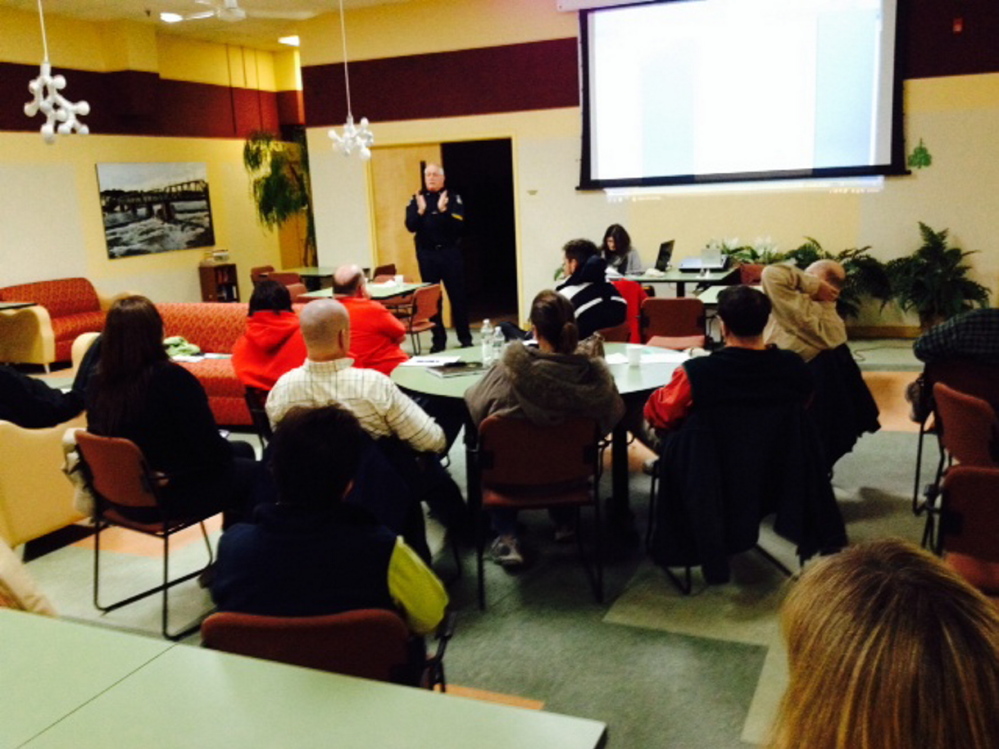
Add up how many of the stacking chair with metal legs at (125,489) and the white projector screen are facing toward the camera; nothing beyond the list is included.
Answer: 1

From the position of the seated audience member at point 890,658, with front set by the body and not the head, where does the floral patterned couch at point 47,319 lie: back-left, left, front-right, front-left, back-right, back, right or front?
front-left

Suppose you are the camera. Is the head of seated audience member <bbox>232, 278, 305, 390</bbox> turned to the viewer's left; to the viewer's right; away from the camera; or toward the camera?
away from the camera

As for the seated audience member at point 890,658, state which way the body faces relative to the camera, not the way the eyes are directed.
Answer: away from the camera

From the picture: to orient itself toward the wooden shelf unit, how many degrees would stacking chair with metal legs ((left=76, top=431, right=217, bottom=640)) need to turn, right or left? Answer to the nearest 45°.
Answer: approximately 45° to its left

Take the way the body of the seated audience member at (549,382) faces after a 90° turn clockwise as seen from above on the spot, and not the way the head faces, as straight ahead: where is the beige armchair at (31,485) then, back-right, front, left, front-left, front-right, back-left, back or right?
back

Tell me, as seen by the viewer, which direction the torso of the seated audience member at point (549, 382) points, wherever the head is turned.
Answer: away from the camera

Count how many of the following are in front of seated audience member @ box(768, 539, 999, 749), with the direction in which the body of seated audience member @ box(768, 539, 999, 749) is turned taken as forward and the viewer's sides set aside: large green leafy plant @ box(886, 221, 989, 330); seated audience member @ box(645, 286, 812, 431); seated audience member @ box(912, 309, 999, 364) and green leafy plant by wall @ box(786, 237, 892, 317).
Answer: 4

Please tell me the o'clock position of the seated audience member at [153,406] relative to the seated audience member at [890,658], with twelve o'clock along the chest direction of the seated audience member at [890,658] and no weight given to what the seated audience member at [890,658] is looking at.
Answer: the seated audience member at [153,406] is roughly at 10 o'clock from the seated audience member at [890,658].

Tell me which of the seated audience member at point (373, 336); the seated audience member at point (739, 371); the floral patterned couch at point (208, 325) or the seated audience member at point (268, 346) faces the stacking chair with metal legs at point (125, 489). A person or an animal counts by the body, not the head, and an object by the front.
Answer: the floral patterned couch

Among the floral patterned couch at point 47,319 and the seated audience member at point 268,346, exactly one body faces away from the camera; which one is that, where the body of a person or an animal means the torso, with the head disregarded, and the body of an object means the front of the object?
the seated audience member

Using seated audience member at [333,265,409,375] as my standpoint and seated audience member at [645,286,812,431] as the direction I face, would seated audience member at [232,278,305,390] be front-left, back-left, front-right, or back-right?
back-right

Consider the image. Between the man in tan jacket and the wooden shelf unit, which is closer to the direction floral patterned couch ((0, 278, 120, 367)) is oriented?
the man in tan jacket

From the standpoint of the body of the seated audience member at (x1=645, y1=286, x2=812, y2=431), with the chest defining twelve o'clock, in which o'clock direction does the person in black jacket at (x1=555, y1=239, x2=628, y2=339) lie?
The person in black jacket is roughly at 11 o'clock from the seated audience member.

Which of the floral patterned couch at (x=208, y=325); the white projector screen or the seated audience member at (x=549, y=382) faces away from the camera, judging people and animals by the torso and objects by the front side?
the seated audience member
